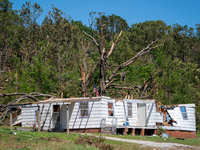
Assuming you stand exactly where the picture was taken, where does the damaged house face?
facing the viewer
